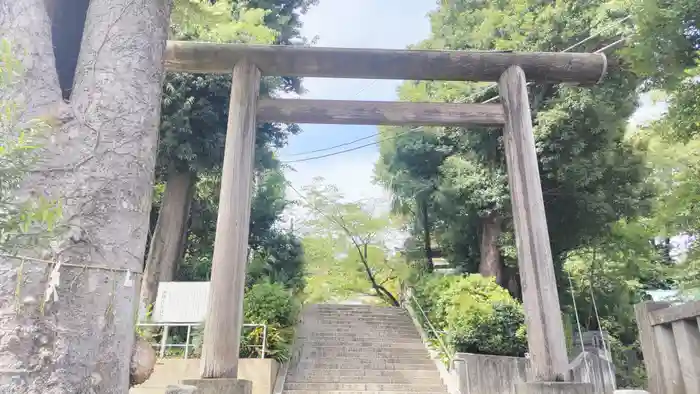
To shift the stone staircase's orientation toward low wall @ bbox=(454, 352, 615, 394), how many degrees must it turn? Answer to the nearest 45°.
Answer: approximately 45° to its left

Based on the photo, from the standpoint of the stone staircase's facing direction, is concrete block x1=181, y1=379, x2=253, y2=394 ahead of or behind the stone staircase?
ahead

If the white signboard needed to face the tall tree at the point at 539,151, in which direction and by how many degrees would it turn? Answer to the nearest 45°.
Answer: approximately 90° to its left

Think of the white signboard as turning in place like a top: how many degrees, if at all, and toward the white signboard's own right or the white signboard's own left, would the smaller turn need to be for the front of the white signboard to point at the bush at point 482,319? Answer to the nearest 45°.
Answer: approximately 90° to the white signboard's own left

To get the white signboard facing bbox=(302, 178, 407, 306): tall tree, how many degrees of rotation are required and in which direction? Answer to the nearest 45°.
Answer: approximately 135° to its left

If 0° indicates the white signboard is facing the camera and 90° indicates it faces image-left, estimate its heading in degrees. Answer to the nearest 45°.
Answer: approximately 0°

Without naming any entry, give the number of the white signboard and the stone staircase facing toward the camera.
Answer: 2

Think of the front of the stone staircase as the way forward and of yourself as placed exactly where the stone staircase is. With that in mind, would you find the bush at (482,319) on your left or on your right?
on your left
